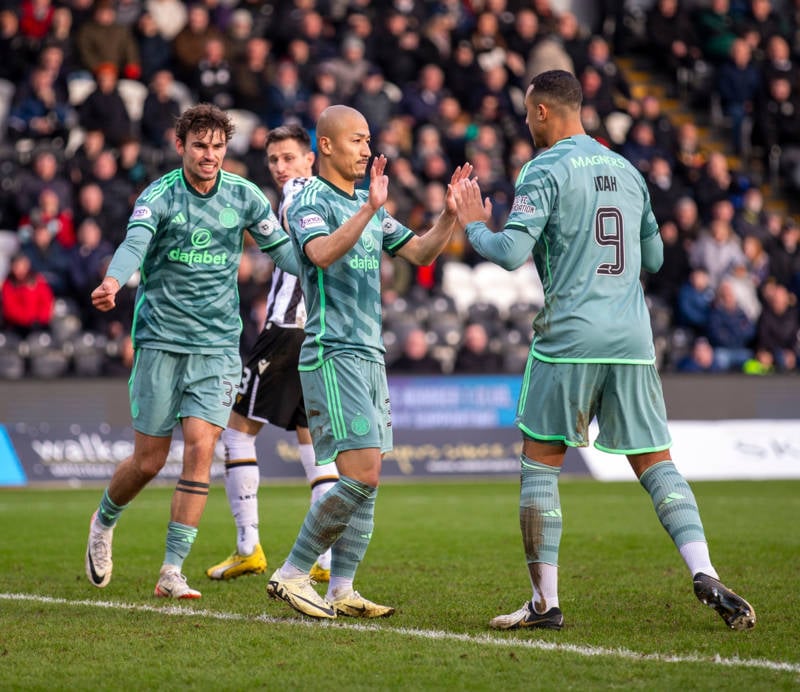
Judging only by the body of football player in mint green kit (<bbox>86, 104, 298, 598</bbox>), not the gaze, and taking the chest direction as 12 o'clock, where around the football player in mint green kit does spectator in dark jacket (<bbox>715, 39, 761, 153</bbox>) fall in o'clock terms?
The spectator in dark jacket is roughly at 7 o'clock from the football player in mint green kit.

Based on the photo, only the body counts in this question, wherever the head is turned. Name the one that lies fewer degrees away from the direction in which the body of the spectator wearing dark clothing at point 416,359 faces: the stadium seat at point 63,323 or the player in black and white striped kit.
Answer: the player in black and white striped kit

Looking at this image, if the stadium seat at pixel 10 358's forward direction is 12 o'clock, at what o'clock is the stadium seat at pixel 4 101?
the stadium seat at pixel 4 101 is roughly at 6 o'clock from the stadium seat at pixel 10 358.

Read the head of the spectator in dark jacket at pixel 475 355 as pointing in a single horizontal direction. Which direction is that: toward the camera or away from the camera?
toward the camera

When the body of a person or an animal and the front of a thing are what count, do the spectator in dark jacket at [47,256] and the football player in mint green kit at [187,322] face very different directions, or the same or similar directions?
same or similar directions

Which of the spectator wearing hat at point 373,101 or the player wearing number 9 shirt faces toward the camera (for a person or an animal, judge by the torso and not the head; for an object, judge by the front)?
the spectator wearing hat

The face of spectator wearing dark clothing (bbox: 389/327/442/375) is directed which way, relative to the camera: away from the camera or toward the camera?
toward the camera

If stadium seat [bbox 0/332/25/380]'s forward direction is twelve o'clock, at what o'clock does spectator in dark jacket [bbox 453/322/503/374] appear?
The spectator in dark jacket is roughly at 9 o'clock from the stadium seat.

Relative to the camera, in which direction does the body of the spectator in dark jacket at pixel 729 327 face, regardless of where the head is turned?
toward the camera

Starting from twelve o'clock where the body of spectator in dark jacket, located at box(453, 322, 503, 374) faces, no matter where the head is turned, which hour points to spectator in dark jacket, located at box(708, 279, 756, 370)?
spectator in dark jacket, located at box(708, 279, 756, 370) is roughly at 8 o'clock from spectator in dark jacket, located at box(453, 322, 503, 374).

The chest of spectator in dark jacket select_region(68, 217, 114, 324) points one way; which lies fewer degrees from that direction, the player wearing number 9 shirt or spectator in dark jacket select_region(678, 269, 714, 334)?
the player wearing number 9 shirt

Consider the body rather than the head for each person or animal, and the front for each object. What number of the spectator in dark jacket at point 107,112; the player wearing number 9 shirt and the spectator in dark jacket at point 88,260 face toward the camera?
2

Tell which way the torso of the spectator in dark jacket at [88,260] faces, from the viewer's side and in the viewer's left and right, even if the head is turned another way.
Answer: facing the viewer

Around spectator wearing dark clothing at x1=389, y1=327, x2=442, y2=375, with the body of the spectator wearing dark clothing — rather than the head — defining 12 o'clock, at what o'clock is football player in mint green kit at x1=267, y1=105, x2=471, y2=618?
The football player in mint green kit is roughly at 12 o'clock from the spectator wearing dark clothing.

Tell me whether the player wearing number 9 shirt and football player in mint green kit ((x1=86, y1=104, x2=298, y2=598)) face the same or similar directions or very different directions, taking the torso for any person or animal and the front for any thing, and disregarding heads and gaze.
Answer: very different directions

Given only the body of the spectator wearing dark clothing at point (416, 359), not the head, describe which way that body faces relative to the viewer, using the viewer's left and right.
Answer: facing the viewer

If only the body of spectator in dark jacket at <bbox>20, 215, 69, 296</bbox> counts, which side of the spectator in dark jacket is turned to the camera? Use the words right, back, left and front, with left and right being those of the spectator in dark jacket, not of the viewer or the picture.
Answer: front

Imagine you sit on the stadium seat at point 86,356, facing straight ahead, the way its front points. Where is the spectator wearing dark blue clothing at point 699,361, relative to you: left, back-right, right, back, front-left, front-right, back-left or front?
left
